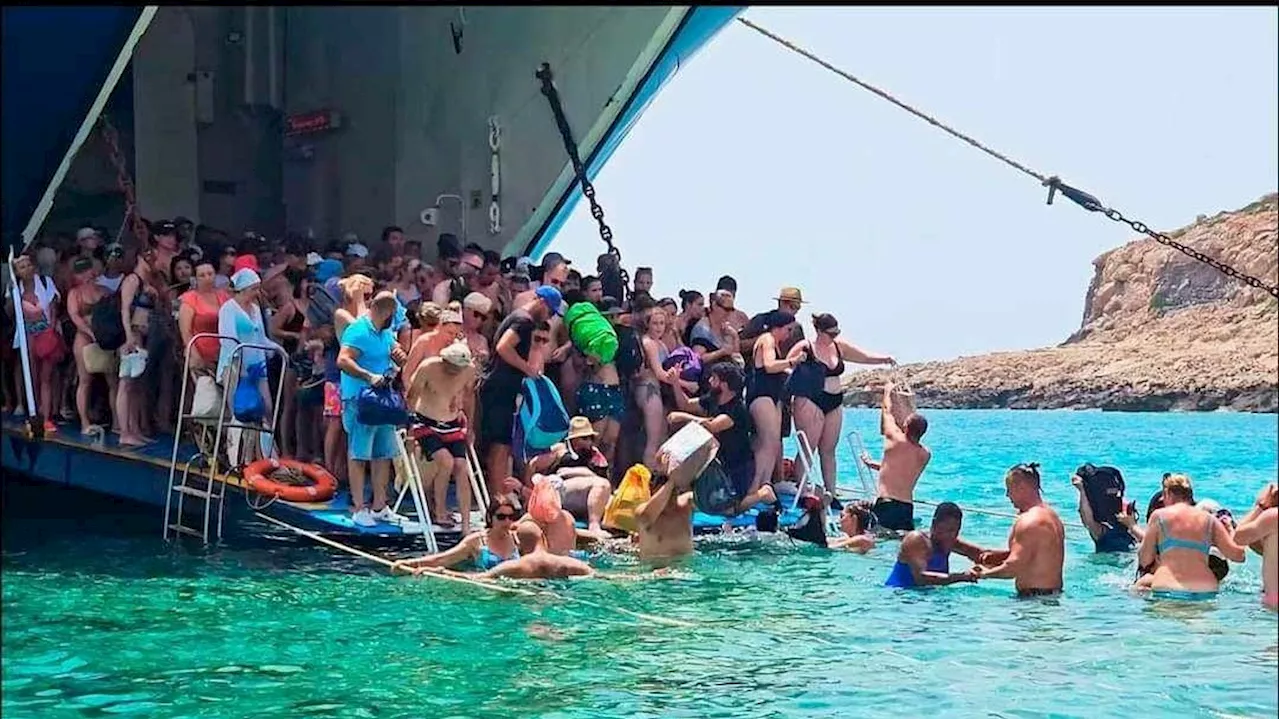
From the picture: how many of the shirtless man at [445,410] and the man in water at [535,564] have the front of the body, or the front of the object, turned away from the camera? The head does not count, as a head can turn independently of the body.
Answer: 1

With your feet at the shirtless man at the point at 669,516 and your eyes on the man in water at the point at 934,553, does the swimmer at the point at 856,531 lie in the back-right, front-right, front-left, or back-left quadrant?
front-left

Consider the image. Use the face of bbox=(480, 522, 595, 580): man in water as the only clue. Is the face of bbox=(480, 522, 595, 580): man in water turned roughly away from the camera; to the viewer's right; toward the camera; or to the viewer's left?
away from the camera

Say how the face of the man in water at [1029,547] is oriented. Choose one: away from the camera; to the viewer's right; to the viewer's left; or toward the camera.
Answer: to the viewer's left

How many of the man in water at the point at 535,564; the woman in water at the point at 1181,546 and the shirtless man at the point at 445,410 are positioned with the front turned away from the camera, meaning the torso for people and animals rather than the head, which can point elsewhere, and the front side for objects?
2

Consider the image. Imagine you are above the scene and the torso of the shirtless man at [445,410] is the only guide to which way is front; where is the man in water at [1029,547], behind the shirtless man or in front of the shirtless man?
in front

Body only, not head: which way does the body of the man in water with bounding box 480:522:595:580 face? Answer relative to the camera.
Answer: away from the camera

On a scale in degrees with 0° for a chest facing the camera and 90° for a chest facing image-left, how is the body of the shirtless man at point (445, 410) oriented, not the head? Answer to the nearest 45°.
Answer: approximately 315°

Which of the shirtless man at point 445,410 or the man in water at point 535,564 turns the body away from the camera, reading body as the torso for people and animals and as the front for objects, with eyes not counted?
the man in water
